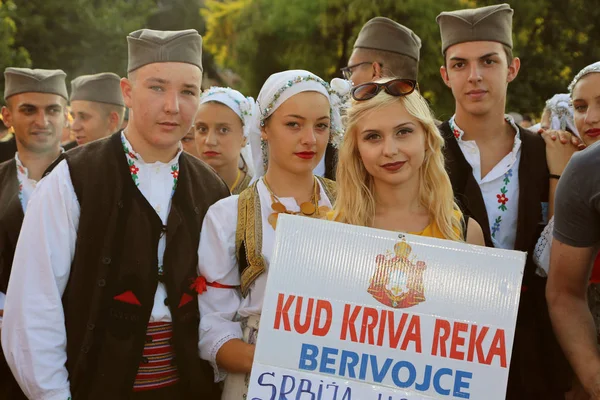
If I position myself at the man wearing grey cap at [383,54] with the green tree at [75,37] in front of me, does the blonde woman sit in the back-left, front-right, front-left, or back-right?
back-left

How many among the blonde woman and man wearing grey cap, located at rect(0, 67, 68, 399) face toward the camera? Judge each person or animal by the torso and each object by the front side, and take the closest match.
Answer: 2

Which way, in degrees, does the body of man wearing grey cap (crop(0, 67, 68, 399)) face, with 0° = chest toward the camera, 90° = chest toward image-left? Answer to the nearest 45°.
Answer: approximately 0°

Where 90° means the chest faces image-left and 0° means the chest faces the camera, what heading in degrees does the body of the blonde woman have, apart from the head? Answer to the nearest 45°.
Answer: approximately 0°

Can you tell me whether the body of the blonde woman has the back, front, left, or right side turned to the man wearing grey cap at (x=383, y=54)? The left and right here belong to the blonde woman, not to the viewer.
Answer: back

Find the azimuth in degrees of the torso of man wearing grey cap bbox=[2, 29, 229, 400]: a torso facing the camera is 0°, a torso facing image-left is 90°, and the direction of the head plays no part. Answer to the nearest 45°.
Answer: approximately 315°
